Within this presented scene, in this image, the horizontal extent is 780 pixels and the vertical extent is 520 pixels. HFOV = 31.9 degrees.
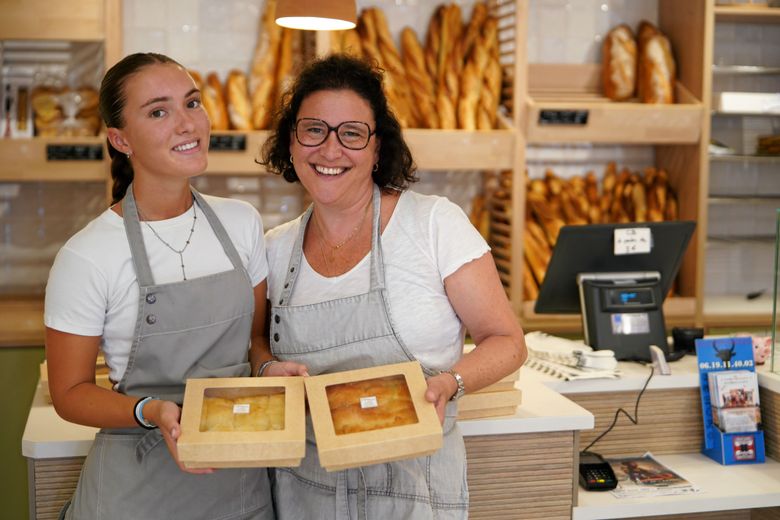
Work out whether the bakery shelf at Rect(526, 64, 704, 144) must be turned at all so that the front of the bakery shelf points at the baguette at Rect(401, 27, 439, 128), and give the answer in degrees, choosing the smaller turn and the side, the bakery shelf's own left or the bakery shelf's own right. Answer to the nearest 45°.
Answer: approximately 90° to the bakery shelf's own right

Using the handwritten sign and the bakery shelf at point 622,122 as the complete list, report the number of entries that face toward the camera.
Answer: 2

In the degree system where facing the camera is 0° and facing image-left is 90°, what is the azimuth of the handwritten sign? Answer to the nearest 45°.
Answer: approximately 0°

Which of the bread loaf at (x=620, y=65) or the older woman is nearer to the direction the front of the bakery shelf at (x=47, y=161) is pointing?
the older woman

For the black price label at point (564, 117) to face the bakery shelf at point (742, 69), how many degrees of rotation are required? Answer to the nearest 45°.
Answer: approximately 135° to its left

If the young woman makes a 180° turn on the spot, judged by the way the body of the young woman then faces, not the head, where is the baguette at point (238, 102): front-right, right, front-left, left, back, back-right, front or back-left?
front-right

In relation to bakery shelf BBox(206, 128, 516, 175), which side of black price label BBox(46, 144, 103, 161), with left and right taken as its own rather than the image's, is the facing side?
left

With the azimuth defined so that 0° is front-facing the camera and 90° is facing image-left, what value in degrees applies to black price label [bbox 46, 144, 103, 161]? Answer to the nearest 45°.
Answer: approximately 0°
